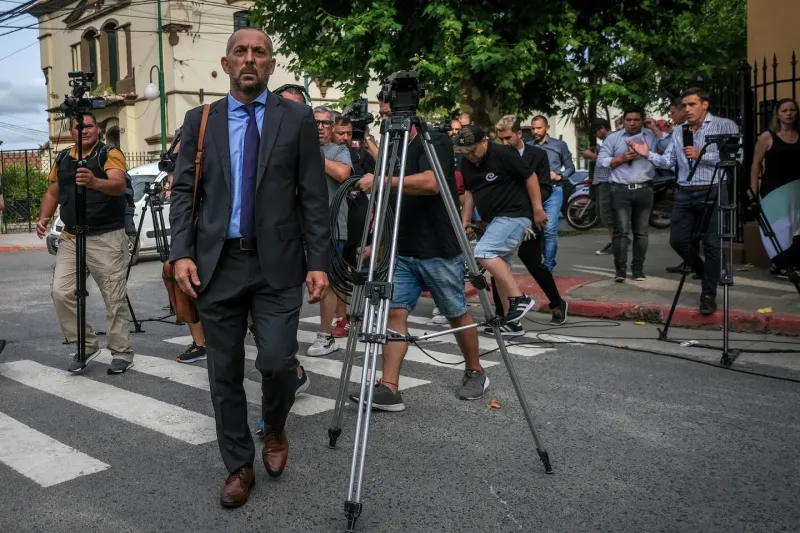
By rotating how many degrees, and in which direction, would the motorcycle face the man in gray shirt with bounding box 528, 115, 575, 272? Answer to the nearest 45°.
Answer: approximately 90° to its left

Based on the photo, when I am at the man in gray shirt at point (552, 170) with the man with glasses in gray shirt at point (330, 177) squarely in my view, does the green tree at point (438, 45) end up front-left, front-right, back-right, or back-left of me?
back-right

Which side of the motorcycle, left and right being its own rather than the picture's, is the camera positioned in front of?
left

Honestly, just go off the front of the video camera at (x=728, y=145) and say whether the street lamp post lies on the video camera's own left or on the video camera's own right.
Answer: on the video camera's own right

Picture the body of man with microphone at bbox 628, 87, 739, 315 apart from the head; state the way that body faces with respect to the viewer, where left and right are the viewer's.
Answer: facing the viewer and to the left of the viewer

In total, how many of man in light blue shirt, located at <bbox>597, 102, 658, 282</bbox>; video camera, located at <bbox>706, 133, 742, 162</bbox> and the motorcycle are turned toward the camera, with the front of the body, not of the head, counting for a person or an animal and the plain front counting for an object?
1

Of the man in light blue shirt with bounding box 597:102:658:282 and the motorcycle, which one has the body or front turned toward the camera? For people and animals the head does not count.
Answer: the man in light blue shirt

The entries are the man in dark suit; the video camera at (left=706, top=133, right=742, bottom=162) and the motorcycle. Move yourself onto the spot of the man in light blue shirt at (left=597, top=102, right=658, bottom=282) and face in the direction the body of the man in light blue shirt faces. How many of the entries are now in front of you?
2

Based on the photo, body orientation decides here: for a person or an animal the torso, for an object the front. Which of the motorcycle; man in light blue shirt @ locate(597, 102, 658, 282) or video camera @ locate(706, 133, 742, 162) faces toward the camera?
the man in light blue shirt

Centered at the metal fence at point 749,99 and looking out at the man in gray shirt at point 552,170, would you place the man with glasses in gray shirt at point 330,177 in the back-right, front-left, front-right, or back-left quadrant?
front-left

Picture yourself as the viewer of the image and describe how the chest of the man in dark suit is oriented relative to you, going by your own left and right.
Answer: facing the viewer

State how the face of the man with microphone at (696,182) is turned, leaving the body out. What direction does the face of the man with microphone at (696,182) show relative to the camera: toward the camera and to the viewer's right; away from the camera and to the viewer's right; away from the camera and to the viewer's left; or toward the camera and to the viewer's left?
toward the camera and to the viewer's left

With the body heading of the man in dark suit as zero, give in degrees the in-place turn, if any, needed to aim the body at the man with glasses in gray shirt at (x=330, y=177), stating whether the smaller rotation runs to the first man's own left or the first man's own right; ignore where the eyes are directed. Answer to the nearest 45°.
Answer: approximately 180°

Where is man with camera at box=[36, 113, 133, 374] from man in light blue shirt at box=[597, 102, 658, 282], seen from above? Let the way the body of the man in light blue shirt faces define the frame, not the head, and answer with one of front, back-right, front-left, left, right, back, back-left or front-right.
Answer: front-right

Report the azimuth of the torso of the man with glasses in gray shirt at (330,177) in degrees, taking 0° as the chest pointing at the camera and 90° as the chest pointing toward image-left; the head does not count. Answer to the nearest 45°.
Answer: approximately 45°

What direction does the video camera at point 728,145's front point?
to the viewer's left
